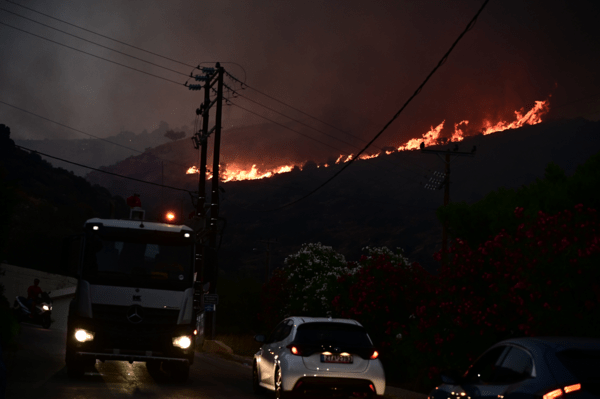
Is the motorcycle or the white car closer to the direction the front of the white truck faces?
the white car

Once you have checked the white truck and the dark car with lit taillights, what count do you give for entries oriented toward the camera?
1

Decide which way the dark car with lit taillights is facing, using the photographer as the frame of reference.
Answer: facing away from the viewer and to the left of the viewer

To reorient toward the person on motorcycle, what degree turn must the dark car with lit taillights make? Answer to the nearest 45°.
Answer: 0° — it already faces them

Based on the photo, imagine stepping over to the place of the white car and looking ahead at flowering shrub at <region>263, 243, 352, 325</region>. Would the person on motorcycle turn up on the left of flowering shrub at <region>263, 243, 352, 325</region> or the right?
left

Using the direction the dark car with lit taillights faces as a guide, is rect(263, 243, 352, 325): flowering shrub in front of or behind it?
in front

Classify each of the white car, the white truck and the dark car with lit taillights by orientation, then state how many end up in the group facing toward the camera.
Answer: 1

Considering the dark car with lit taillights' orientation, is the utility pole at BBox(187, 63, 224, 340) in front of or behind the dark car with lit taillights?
in front

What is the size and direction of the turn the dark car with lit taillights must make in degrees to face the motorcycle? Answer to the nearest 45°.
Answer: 0° — it already faces it

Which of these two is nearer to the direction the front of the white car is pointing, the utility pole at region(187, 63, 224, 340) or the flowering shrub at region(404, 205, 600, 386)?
the utility pole

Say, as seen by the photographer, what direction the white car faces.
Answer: facing away from the viewer and to the left of the viewer

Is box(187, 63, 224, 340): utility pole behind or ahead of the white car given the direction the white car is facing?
ahead
